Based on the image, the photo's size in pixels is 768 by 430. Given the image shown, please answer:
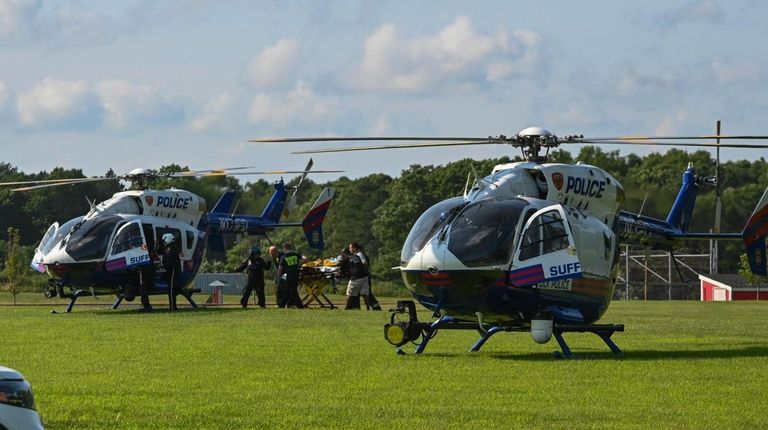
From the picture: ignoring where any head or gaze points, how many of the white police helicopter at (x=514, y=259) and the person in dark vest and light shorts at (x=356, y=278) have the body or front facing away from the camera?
0

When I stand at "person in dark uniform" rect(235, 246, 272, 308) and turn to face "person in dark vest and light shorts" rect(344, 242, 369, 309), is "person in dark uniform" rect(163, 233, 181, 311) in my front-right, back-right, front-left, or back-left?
back-right

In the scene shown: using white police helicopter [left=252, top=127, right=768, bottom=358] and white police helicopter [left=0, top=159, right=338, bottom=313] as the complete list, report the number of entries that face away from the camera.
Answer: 0

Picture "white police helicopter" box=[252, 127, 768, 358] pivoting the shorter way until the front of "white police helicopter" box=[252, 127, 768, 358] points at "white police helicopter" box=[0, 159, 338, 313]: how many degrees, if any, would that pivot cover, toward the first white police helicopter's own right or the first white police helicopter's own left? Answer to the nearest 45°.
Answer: approximately 90° to the first white police helicopter's own right

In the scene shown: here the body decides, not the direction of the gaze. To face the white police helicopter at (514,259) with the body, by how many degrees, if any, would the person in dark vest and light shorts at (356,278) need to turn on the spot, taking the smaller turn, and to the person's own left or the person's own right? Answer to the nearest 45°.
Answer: approximately 90° to the person's own left

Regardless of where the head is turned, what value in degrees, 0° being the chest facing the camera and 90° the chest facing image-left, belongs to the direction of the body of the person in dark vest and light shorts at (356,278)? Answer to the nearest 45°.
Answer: approximately 90°

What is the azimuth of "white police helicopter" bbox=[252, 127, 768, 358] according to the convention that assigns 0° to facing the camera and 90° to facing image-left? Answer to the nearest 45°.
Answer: approximately 45°
